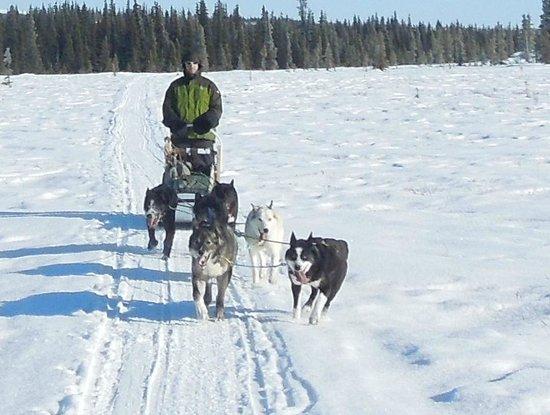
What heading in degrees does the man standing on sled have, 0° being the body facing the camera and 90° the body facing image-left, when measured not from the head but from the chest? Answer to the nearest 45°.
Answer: approximately 0°

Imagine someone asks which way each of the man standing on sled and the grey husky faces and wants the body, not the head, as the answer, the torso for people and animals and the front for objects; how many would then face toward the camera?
2

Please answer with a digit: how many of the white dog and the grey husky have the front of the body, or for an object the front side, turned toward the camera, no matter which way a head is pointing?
2

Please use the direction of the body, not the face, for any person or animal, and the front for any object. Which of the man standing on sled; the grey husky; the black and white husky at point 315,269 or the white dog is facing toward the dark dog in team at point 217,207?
the man standing on sled

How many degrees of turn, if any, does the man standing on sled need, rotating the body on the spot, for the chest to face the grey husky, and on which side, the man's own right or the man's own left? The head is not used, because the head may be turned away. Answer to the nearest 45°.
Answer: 0° — they already face it

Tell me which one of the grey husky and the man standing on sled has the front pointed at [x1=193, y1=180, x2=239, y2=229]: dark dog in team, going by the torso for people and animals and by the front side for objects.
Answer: the man standing on sled

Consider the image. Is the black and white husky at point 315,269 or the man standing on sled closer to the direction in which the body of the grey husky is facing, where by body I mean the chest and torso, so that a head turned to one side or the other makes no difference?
the black and white husky

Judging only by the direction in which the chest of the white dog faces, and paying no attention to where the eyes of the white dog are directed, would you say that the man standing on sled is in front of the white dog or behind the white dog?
behind

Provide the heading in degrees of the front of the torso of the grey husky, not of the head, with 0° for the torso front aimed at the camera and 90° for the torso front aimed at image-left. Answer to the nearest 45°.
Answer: approximately 0°

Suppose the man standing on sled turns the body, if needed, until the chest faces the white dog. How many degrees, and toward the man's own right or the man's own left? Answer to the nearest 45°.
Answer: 0° — they already face it

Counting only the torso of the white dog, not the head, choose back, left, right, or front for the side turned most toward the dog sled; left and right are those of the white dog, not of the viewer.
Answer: back

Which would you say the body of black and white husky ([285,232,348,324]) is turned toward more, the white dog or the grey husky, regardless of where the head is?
the grey husky

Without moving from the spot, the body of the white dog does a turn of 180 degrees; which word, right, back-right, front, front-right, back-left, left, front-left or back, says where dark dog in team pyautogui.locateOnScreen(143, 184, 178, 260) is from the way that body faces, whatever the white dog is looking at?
front-left

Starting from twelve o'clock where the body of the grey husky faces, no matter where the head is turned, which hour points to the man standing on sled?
The man standing on sled is roughly at 6 o'clock from the grey husky.
